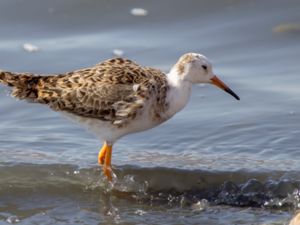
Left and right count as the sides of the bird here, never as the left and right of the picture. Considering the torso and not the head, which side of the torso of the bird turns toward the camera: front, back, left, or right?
right
